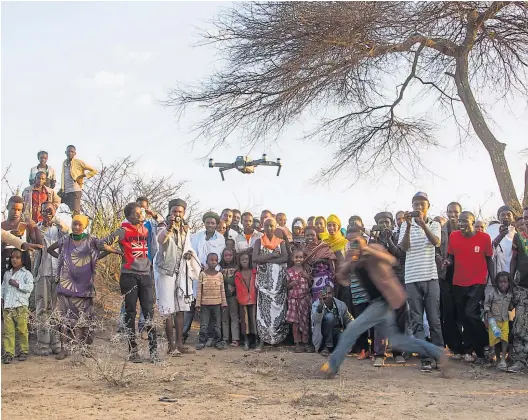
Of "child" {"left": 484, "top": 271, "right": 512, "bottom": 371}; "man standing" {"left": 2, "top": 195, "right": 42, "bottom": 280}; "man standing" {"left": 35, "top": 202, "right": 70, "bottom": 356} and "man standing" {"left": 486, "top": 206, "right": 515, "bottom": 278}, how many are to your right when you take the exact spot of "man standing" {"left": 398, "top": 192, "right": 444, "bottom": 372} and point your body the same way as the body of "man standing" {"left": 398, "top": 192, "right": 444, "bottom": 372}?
2

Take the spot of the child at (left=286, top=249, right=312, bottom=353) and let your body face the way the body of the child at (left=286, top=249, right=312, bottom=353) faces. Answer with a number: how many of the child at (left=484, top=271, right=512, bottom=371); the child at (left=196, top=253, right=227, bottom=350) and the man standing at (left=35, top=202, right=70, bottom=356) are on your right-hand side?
2

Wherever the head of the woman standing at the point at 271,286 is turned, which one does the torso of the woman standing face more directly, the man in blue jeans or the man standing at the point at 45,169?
the man in blue jeans

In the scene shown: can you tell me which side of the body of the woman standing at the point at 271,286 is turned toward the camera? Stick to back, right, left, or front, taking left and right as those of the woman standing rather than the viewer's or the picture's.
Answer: front

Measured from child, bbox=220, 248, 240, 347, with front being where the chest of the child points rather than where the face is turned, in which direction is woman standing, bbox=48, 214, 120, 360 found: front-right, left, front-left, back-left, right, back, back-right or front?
front-right

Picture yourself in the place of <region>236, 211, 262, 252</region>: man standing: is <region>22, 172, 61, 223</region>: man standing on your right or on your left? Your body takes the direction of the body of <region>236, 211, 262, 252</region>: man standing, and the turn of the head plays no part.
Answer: on your right

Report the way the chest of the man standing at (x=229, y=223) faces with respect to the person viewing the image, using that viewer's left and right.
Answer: facing the viewer

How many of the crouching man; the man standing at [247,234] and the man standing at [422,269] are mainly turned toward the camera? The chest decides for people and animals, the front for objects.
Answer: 3

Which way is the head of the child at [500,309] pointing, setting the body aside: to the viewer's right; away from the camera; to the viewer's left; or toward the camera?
toward the camera

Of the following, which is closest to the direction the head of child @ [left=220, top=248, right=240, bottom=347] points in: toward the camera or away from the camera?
toward the camera

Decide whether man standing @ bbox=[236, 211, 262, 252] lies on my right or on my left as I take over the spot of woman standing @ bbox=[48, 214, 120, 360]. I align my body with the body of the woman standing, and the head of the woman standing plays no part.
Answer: on my left

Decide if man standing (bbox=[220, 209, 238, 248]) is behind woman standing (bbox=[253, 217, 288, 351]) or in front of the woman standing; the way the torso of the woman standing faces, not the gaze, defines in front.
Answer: behind

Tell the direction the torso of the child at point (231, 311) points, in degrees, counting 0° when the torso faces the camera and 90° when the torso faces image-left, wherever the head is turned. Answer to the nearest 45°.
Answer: approximately 0°

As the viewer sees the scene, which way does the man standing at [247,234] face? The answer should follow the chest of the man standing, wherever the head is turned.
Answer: toward the camera

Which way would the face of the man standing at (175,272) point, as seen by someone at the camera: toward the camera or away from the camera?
toward the camera
